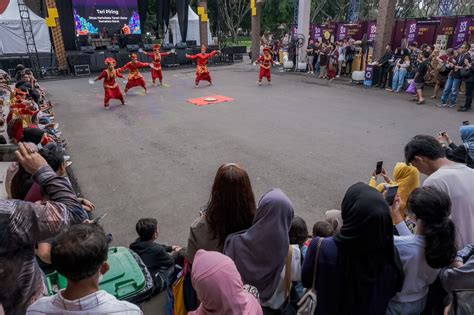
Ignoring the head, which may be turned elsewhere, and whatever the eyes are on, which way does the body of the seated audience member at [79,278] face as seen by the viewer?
away from the camera

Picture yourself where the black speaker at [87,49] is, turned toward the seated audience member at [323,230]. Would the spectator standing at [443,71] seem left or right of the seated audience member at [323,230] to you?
left

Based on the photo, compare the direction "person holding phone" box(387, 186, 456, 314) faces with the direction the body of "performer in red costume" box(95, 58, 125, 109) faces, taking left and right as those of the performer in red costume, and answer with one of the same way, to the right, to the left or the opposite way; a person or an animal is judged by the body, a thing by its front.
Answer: the opposite way

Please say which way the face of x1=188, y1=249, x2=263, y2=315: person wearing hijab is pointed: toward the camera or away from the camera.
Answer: away from the camera

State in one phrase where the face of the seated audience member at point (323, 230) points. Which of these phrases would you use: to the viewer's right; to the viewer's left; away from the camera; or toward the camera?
away from the camera

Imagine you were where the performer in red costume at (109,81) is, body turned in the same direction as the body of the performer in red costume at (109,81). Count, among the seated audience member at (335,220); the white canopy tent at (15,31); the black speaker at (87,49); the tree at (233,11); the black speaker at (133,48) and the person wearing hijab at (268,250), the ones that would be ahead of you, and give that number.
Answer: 2

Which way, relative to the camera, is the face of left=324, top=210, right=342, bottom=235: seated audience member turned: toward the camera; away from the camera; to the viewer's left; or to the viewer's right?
away from the camera

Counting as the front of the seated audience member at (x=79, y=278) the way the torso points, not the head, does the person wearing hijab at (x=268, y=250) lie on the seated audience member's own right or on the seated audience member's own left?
on the seated audience member's own right

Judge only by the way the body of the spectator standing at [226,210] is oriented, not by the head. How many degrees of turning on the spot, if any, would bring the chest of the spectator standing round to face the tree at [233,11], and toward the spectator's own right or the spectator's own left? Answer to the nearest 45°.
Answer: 0° — they already face it

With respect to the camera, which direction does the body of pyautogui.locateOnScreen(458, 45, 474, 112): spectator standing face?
to the viewer's left

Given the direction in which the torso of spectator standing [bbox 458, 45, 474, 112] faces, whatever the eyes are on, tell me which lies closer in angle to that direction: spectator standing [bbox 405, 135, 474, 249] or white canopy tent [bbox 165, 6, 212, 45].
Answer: the white canopy tent

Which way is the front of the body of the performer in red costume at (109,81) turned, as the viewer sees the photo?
toward the camera

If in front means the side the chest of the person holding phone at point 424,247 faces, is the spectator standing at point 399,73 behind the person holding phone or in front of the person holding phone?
in front

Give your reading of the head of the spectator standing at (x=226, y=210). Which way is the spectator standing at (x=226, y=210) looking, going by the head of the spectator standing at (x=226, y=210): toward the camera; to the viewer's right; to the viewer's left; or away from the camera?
away from the camera

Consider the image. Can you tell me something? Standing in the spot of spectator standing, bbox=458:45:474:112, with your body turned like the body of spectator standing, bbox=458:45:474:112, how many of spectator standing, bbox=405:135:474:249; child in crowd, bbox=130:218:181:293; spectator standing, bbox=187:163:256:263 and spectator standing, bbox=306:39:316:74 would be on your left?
3

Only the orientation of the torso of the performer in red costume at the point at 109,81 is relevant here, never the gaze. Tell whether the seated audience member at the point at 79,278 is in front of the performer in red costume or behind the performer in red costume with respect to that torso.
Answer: in front

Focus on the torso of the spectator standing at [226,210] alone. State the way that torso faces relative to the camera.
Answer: away from the camera

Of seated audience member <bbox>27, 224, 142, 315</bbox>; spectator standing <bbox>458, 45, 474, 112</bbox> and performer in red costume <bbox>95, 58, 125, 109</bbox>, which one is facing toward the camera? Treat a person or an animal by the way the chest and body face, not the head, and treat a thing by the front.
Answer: the performer in red costume
